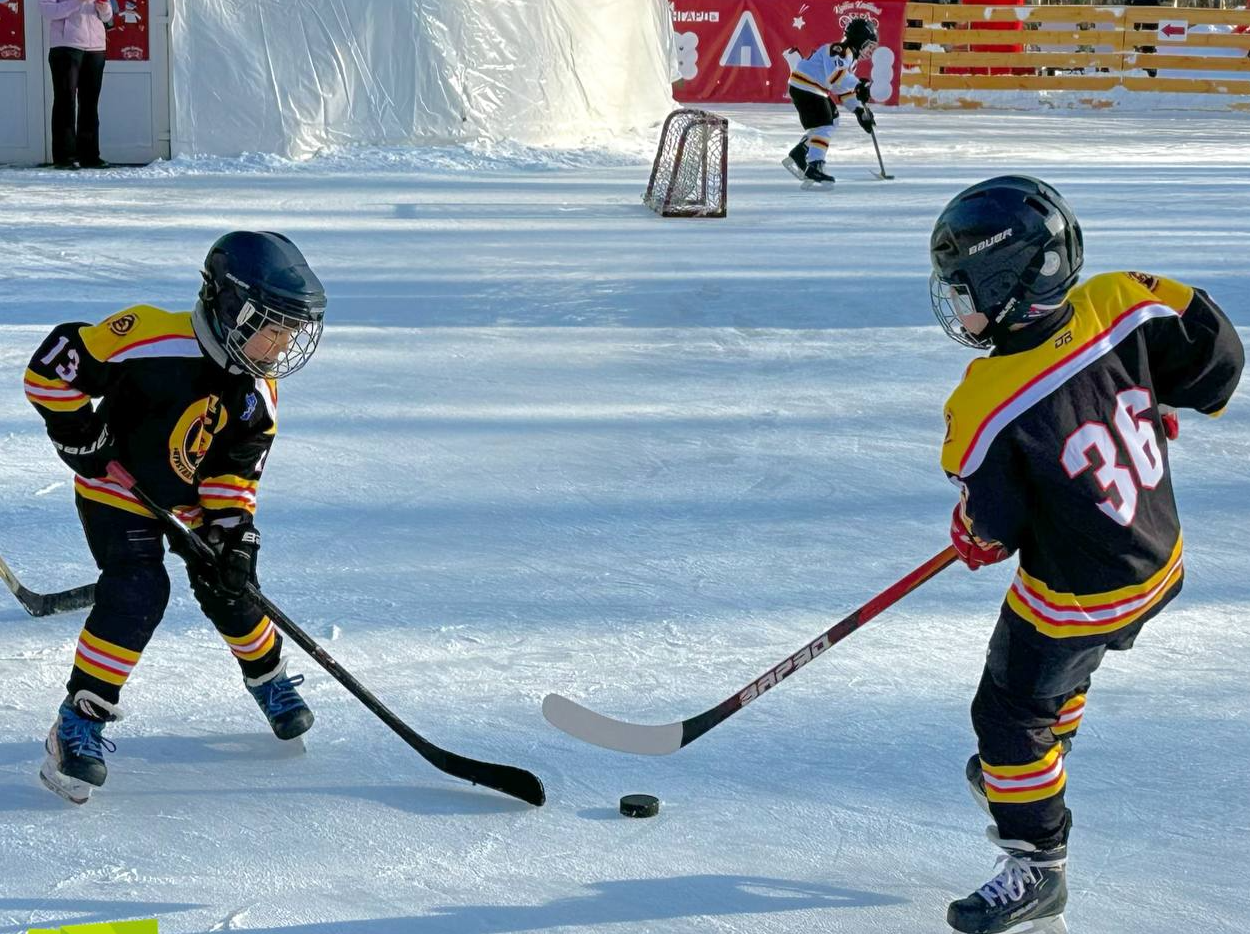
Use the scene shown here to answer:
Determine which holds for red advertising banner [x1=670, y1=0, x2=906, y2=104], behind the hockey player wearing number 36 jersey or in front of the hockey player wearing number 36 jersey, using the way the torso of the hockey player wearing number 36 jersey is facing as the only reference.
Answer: in front

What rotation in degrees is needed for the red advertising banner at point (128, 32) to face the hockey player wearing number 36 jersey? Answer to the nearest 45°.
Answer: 0° — it already faces them

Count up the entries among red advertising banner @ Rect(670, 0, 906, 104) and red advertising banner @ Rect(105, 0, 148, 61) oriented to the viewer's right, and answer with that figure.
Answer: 0

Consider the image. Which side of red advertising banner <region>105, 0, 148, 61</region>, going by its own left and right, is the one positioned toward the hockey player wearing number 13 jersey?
front

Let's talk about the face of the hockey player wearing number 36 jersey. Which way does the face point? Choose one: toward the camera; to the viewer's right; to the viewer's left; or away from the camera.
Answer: to the viewer's left

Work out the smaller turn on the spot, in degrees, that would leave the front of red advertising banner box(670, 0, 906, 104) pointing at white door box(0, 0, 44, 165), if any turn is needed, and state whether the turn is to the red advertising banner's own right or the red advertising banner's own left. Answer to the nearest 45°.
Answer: approximately 45° to the red advertising banner's own right

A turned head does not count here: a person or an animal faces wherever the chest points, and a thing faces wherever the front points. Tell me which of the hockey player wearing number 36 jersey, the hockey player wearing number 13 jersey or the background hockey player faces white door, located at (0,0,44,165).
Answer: the hockey player wearing number 36 jersey

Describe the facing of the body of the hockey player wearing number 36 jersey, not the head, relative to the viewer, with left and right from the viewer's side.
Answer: facing away from the viewer and to the left of the viewer
